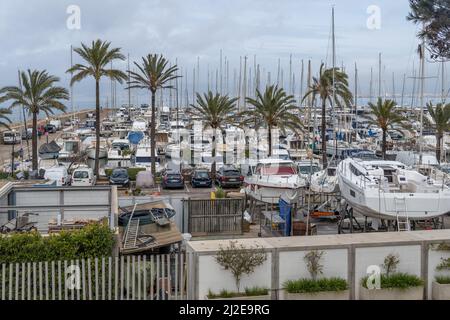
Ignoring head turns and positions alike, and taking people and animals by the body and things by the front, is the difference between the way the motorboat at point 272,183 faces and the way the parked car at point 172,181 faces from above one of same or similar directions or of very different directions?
very different directions
